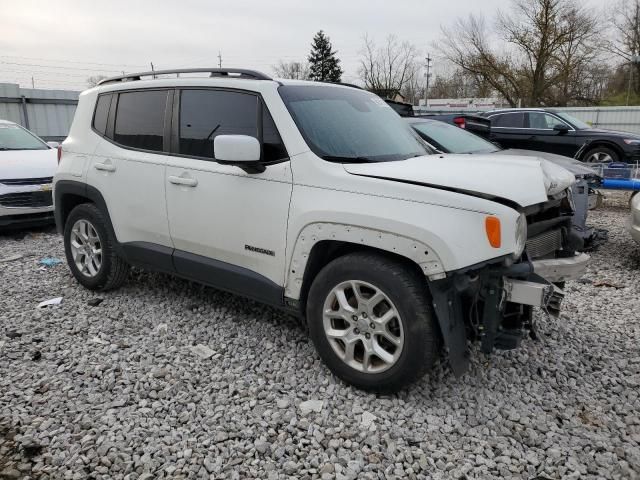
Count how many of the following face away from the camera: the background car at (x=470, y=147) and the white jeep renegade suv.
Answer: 0

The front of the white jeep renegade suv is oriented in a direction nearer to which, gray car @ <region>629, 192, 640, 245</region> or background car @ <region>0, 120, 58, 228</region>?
the gray car

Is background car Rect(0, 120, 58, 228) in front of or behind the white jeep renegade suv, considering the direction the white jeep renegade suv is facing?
behind

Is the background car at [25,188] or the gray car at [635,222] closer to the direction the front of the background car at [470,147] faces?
the gray car

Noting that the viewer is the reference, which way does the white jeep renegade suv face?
facing the viewer and to the right of the viewer

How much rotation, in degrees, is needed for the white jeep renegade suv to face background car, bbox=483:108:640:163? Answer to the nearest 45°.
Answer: approximately 90° to its left

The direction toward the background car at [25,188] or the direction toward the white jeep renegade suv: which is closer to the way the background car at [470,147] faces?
the white jeep renegade suv
